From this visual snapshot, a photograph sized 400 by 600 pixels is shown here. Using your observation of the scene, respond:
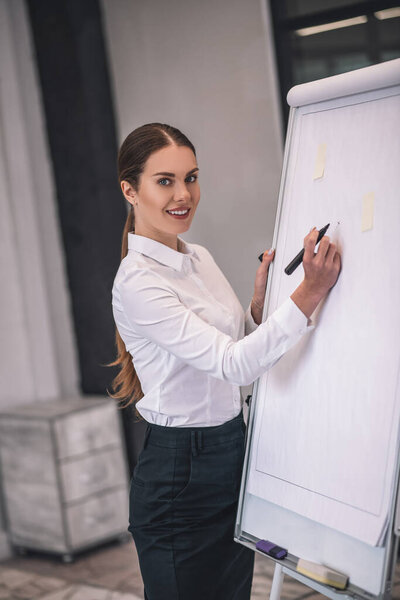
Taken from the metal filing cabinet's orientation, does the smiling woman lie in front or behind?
in front

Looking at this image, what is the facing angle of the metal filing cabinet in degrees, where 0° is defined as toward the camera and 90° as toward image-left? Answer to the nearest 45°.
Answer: approximately 315°

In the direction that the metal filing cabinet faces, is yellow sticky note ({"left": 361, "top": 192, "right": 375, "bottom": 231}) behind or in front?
in front
